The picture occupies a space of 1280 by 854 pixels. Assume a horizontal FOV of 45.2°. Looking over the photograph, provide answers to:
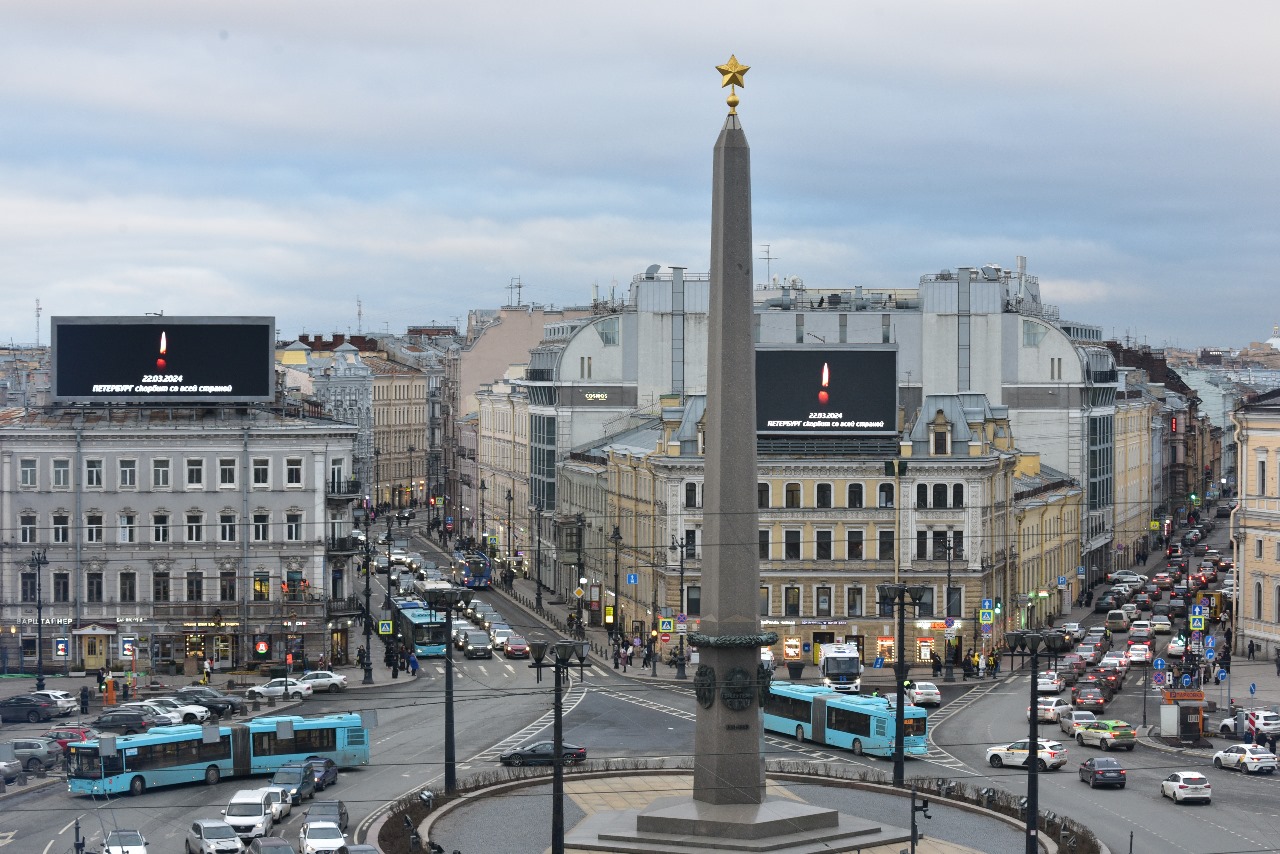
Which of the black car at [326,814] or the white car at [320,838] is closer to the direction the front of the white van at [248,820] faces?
the white car

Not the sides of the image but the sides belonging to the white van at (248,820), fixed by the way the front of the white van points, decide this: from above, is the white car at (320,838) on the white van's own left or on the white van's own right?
on the white van's own left

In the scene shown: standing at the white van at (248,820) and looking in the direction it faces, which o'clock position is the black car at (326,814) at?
The black car is roughly at 8 o'clock from the white van.

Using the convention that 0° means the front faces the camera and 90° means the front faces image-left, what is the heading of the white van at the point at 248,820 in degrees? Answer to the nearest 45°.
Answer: approximately 45°
